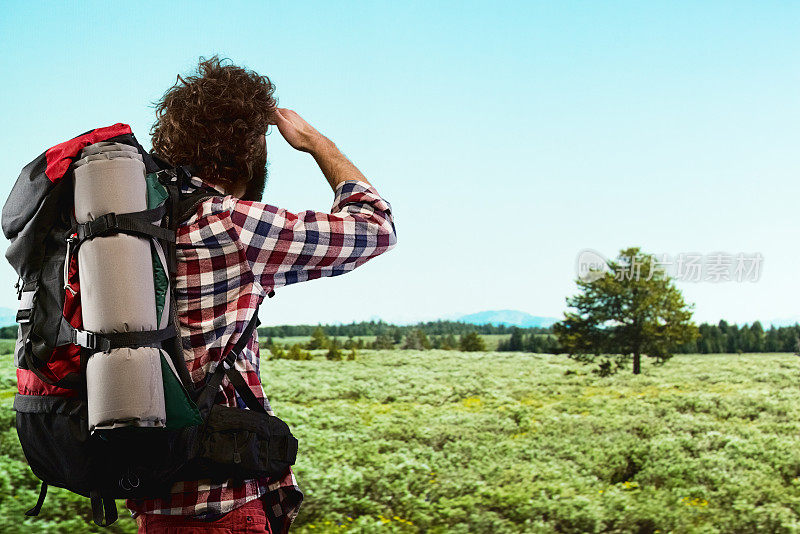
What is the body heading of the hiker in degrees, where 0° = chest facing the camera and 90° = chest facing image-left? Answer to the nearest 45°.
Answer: approximately 225°

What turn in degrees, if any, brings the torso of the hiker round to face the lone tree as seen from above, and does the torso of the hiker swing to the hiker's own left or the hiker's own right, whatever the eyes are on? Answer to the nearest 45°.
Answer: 0° — they already face it
